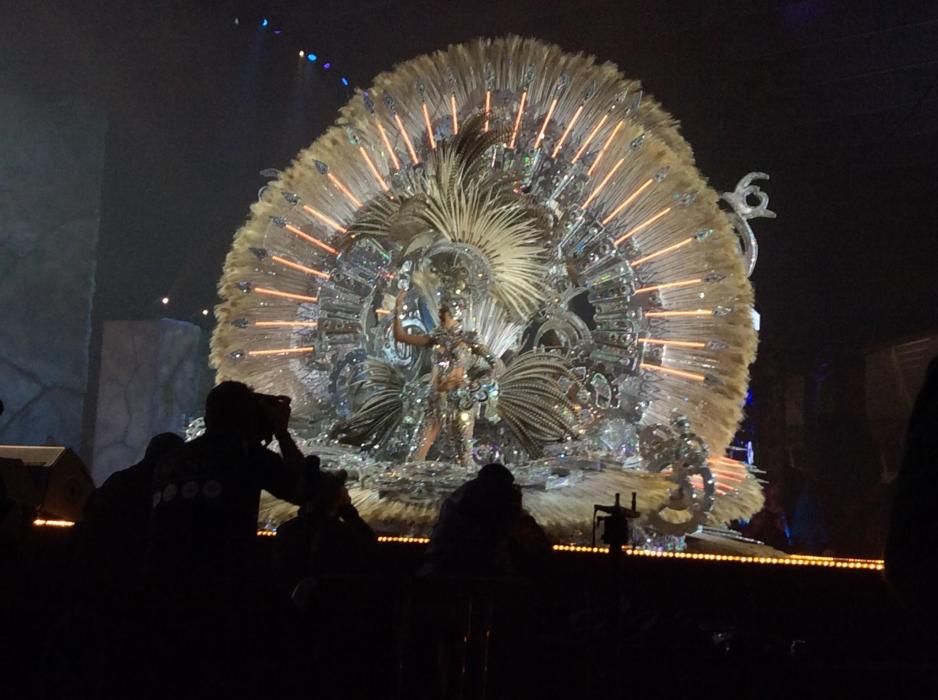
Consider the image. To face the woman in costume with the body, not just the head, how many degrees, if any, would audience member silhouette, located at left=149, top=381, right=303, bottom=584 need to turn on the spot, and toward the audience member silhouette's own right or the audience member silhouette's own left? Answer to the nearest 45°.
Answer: approximately 45° to the audience member silhouette's own left

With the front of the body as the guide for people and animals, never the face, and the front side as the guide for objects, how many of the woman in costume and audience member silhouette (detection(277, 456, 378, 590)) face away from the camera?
1

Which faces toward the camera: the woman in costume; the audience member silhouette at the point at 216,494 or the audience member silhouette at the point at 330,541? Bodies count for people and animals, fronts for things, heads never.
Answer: the woman in costume

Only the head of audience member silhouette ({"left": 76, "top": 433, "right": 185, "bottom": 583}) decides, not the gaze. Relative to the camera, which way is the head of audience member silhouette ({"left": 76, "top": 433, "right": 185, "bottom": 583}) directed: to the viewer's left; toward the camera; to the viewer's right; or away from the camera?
away from the camera

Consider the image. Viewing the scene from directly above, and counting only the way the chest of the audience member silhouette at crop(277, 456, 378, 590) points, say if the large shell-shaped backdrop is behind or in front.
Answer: in front

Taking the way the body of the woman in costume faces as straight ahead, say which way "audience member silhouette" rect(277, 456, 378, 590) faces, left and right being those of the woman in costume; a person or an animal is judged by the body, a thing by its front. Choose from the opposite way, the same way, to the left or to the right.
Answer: the opposite way

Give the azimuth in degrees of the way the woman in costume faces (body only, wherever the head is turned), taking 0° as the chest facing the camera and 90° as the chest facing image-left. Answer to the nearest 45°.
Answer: approximately 0°

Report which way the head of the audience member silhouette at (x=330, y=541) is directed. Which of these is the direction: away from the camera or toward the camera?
away from the camera

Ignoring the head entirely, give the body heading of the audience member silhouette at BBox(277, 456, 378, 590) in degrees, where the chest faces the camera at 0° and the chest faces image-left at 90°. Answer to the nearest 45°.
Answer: approximately 180°

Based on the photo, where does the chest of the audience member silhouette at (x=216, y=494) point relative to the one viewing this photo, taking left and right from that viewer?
facing away from the viewer and to the right of the viewer

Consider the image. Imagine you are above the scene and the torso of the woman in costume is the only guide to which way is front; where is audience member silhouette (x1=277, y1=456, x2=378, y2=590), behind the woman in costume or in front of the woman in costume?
in front
